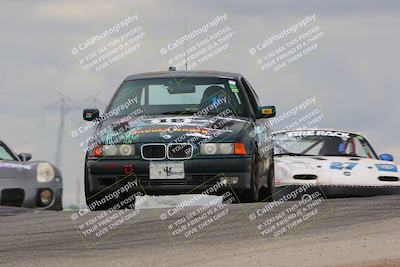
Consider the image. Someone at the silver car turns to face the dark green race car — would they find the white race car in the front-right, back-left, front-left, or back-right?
front-left

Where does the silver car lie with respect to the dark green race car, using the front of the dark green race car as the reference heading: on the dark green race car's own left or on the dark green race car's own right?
on the dark green race car's own right

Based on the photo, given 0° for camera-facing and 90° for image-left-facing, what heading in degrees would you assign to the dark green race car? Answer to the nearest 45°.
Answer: approximately 0°

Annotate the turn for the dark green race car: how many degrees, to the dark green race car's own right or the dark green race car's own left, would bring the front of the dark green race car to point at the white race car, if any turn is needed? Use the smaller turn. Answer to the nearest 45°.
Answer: approximately 135° to the dark green race car's own left

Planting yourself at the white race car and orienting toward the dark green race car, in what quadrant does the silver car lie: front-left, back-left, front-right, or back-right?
front-right
